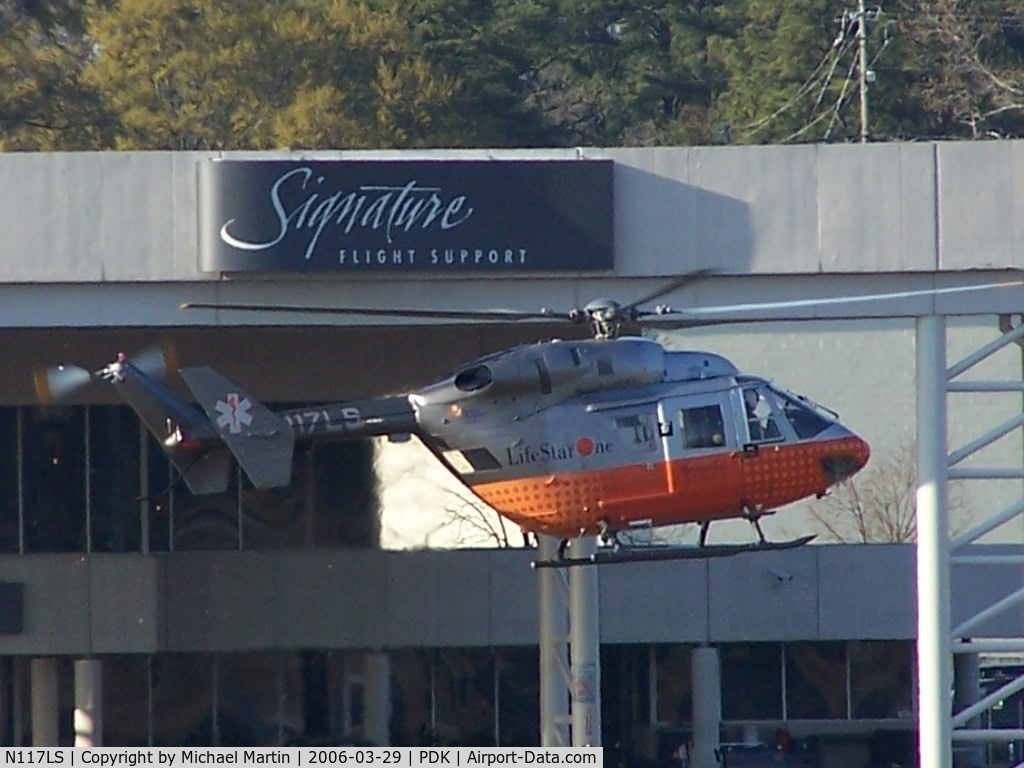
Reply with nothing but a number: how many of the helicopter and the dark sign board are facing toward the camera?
1

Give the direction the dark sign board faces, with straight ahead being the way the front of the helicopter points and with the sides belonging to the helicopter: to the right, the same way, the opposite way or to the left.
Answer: to the right

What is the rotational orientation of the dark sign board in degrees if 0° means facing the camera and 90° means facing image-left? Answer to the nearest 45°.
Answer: approximately 0°

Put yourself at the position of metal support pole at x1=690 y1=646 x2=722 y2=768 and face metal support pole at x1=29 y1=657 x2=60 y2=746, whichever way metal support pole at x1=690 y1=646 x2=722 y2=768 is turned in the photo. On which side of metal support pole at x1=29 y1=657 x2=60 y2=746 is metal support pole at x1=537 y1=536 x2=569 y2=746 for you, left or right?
left

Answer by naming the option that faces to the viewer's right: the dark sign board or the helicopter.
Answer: the helicopter

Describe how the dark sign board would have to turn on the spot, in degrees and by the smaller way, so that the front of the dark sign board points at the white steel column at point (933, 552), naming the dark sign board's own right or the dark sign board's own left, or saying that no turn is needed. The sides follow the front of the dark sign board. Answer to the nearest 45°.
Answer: approximately 90° to the dark sign board's own left

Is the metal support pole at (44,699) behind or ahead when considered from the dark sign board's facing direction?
behind

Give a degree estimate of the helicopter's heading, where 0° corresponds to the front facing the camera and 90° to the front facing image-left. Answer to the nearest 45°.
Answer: approximately 270°

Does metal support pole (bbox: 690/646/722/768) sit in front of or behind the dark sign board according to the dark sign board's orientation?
behind

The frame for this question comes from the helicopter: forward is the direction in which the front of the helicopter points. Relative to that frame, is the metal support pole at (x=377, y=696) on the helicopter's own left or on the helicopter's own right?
on the helicopter's own left
